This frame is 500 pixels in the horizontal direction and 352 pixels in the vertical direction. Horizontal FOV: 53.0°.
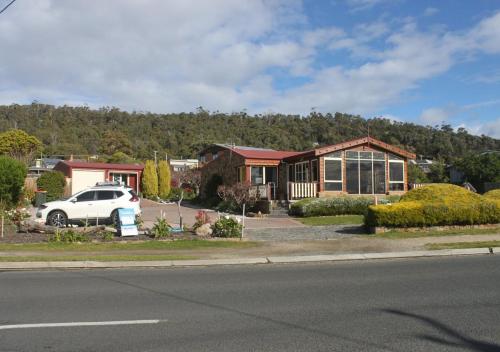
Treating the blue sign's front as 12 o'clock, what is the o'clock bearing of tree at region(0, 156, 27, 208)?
The tree is roughly at 5 o'clock from the blue sign.

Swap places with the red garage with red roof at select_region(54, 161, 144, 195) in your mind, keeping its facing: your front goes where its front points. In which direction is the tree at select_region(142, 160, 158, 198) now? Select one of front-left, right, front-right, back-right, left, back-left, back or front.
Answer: left

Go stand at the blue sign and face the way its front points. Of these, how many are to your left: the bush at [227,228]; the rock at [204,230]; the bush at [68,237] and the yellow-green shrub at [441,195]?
3

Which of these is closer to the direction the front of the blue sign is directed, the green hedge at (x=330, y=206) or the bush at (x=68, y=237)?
the bush

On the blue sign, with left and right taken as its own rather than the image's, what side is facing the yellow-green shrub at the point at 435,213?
left

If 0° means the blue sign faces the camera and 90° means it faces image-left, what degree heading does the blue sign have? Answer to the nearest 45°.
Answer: approximately 0°

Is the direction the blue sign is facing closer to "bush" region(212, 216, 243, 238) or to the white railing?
the bush
